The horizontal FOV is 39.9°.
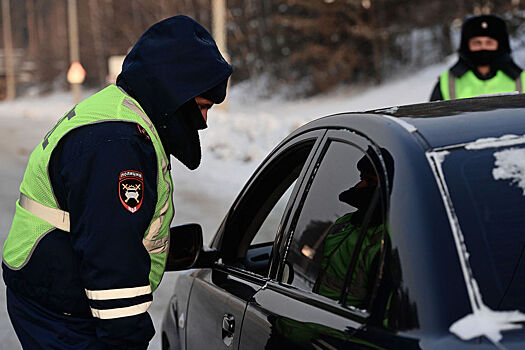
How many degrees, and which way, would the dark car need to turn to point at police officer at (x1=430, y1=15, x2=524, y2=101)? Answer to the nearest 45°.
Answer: approximately 45° to its right

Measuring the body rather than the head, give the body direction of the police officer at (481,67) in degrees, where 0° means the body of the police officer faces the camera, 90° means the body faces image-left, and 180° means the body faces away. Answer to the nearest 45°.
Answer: approximately 0°

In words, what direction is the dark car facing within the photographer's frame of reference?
facing away from the viewer and to the left of the viewer

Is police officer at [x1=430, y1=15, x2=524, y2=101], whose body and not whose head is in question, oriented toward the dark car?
yes

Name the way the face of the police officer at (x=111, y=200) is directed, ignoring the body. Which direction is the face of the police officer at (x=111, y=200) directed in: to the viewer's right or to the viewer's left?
to the viewer's right

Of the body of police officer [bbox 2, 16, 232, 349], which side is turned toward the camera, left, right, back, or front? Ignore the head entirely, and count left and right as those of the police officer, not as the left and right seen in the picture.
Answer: right
